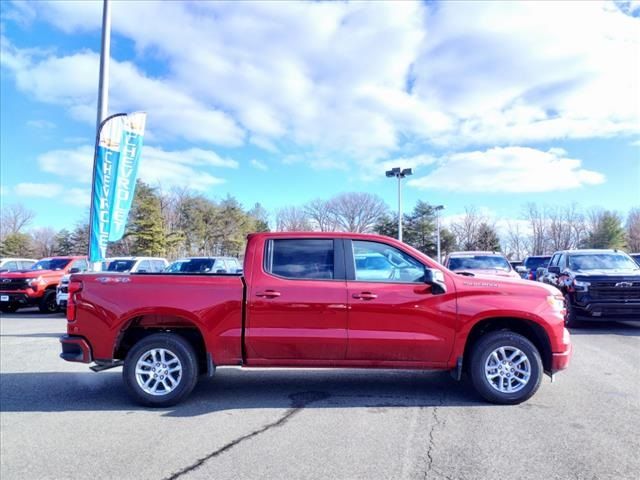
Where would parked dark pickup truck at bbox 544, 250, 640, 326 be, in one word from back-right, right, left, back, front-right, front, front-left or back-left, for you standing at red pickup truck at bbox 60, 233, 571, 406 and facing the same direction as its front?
front-left

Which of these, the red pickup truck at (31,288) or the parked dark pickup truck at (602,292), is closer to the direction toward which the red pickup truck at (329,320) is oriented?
the parked dark pickup truck

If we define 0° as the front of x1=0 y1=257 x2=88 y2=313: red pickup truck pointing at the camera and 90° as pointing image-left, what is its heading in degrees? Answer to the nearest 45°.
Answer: approximately 45°

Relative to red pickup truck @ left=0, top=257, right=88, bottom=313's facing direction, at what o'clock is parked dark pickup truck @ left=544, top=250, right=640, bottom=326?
The parked dark pickup truck is roughly at 9 o'clock from the red pickup truck.

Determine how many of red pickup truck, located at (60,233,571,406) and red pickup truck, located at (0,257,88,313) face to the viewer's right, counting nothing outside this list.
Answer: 1

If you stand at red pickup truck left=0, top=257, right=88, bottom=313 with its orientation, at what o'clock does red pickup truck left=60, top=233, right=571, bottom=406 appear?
red pickup truck left=60, top=233, right=571, bottom=406 is roughly at 10 o'clock from red pickup truck left=0, top=257, right=88, bottom=313.

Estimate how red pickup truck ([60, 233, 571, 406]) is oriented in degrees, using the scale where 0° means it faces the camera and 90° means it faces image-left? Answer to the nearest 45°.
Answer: approximately 270°

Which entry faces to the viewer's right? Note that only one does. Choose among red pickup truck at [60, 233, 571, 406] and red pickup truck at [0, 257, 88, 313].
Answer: red pickup truck at [60, 233, 571, 406]

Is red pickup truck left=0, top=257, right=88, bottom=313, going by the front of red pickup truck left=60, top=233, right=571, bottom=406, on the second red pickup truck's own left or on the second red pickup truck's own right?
on the second red pickup truck's own left
